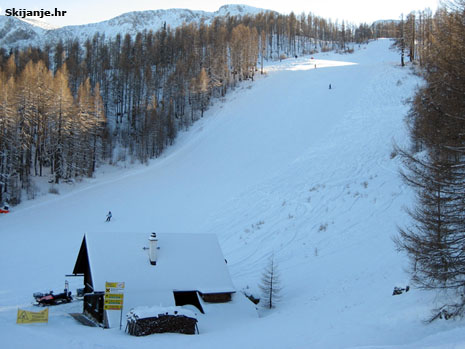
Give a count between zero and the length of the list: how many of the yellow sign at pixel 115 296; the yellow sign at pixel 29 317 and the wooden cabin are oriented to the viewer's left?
1

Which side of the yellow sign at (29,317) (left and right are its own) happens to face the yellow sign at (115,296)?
left

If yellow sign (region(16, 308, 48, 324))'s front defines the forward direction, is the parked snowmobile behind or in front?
behind

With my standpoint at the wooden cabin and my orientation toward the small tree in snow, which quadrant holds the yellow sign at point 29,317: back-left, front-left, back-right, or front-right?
back-right

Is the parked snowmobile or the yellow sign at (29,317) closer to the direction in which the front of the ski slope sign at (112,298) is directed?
the yellow sign

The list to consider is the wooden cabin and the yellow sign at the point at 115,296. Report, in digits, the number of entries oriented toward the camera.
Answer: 1

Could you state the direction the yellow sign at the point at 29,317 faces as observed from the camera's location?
facing the viewer

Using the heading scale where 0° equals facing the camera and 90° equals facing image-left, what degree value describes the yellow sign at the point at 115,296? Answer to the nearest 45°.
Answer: approximately 0°

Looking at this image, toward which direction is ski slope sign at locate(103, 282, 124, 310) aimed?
toward the camera

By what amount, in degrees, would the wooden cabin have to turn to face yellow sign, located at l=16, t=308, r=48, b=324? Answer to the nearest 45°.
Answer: approximately 45° to its left
